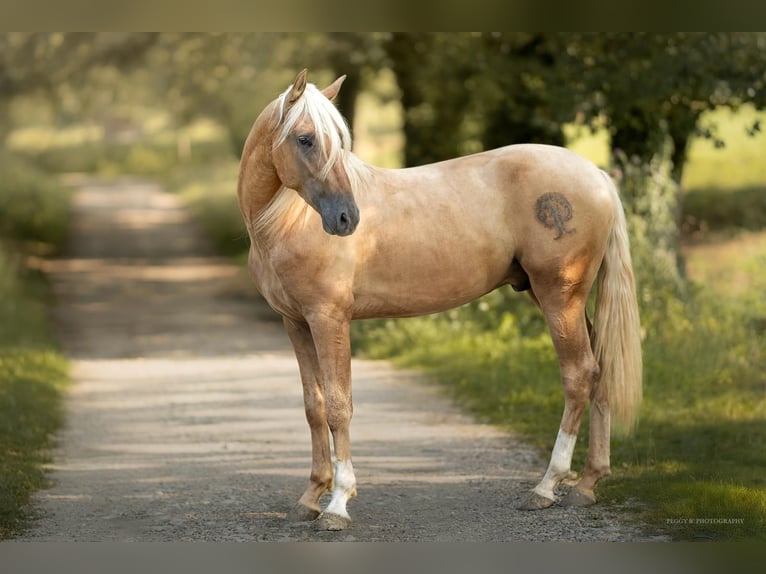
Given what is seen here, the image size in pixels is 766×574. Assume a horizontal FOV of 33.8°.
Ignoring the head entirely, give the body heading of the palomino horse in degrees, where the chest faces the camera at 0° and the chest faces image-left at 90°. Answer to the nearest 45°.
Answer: approximately 90°
